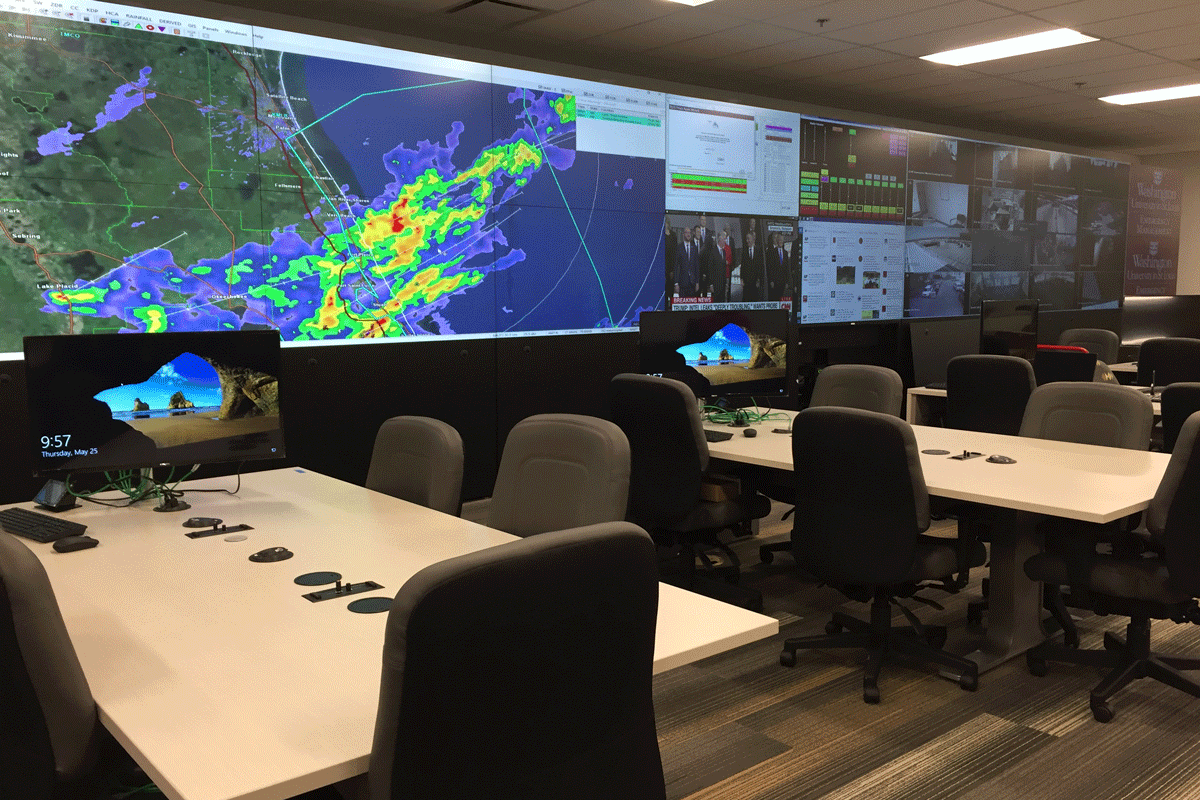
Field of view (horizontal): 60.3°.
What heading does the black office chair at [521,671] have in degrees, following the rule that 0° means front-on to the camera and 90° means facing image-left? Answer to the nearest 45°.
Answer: approximately 135°

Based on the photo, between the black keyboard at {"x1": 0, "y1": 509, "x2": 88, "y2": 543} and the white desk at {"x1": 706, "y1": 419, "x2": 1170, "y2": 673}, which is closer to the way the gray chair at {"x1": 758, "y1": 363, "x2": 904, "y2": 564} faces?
the black keyboard

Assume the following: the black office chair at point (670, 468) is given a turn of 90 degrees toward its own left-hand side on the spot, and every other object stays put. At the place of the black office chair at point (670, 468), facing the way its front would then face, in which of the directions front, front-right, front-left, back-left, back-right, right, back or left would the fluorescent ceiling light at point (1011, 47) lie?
right

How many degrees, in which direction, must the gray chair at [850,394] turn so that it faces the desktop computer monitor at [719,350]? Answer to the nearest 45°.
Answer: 0° — it already faces it

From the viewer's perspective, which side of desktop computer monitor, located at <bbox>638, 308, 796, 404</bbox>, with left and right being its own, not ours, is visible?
front

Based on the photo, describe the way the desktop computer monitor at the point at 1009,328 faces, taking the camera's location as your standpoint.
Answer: facing the viewer

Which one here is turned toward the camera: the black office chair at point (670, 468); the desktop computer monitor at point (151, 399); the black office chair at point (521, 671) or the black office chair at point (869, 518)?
the desktop computer monitor
